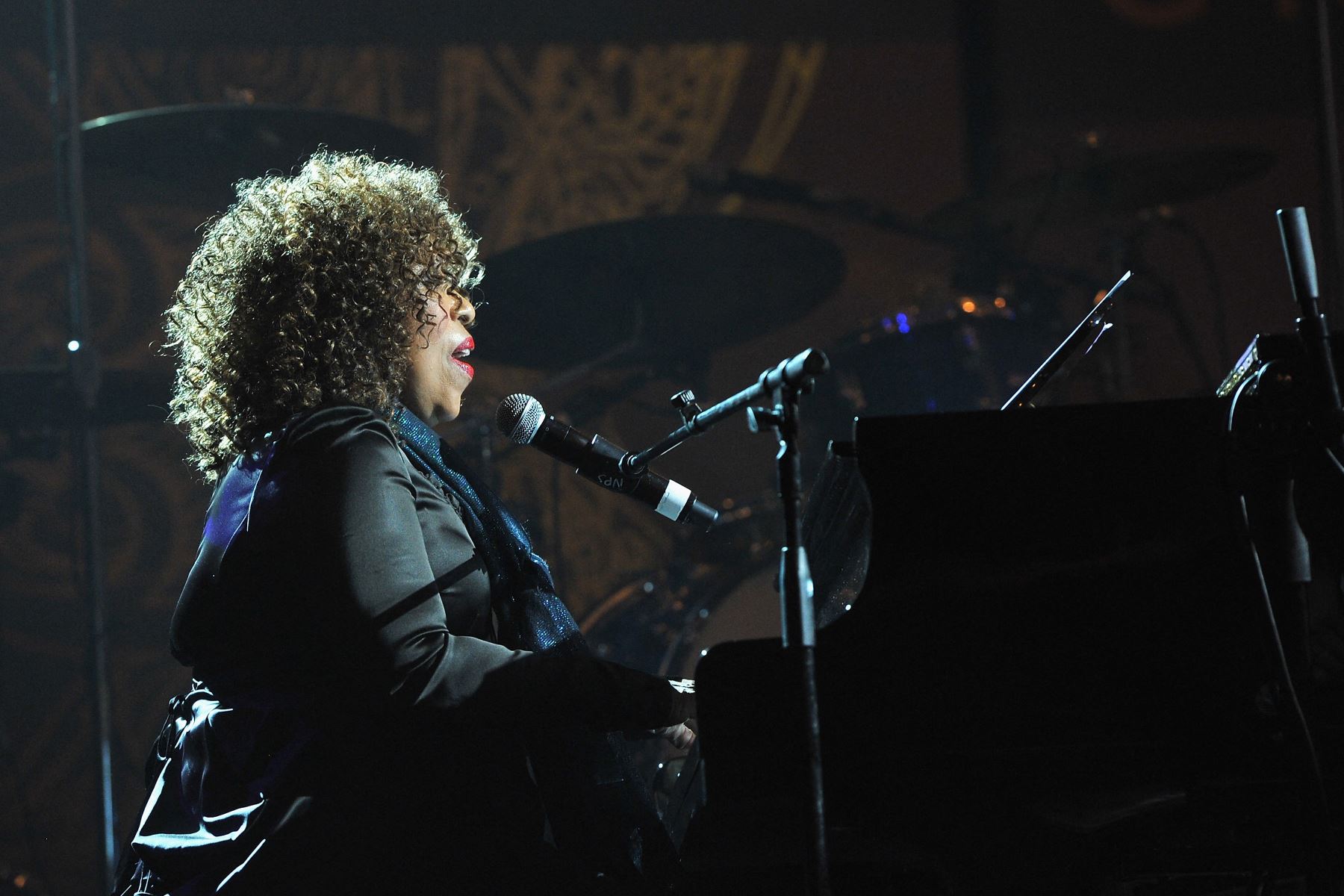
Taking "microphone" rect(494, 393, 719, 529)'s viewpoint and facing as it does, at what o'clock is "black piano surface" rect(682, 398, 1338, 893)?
The black piano surface is roughly at 7 o'clock from the microphone.

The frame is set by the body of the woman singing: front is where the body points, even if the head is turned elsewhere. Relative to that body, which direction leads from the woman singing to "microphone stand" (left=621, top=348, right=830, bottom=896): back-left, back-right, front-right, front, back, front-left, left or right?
front-right

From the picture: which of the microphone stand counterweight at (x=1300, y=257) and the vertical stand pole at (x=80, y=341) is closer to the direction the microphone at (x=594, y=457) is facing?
the vertical stand pole

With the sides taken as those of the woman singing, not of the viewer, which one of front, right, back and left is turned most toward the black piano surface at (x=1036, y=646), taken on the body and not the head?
front

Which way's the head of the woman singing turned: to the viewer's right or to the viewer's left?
to the viewer's right

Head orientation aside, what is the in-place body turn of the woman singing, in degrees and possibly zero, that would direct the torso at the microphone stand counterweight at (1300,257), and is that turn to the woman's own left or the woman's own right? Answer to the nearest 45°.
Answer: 0° — they already face it

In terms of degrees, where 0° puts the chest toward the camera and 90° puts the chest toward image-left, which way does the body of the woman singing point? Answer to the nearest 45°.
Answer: approximately 270°

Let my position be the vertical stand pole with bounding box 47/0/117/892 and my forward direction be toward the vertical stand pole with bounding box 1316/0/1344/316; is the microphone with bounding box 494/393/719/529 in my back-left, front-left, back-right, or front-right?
front-right

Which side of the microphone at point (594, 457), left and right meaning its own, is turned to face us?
left

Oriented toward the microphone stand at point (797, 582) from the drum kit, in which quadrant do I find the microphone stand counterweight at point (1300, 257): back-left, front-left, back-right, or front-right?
front-left

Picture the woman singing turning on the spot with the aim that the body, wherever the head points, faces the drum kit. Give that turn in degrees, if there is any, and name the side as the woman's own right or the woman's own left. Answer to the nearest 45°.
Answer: approximately 45° to the woman's own left

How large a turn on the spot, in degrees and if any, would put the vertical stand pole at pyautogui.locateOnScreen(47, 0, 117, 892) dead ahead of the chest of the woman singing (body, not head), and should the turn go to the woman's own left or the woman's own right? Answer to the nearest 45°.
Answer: approximately 135° to the woman's own left

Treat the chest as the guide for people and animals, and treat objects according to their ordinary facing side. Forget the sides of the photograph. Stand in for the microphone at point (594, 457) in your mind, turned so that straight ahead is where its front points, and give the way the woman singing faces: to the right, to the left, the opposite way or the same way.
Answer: the opposite way

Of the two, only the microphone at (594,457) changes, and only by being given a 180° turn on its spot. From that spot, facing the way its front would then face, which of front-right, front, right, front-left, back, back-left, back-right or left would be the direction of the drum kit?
left
